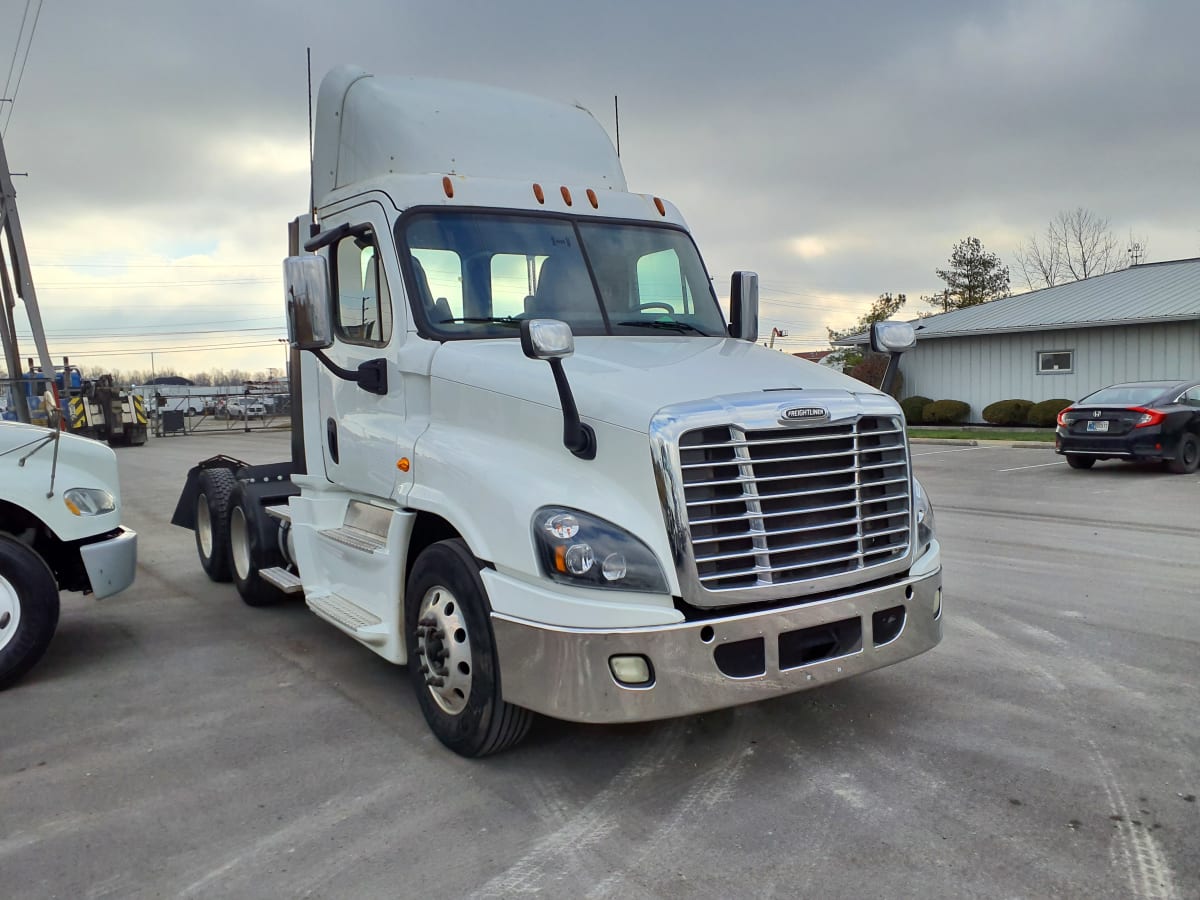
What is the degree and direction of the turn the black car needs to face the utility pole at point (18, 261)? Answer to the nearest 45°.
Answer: approximately 135° to its left

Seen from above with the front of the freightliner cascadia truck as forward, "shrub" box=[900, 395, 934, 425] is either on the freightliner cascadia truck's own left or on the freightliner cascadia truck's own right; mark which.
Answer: on the freightliner cascadia truck's own left

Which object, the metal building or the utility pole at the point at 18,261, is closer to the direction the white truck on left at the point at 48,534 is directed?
the metal building

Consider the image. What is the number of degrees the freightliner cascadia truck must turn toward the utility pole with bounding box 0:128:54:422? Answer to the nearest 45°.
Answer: approximately 180°

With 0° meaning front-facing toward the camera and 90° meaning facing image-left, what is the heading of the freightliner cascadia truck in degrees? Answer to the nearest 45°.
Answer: approximately 315°

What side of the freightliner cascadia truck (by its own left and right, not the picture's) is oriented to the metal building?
left

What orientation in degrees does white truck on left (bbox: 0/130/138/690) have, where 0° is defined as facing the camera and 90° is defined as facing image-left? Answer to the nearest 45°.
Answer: approximately 270°

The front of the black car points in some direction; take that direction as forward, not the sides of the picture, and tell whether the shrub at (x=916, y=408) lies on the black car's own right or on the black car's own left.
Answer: on the black car's own left

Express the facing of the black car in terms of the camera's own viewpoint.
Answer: facing away from the viewer and to the right of the viewer

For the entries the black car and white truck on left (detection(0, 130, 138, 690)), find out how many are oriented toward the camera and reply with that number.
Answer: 0

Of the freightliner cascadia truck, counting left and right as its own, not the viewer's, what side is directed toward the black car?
left
